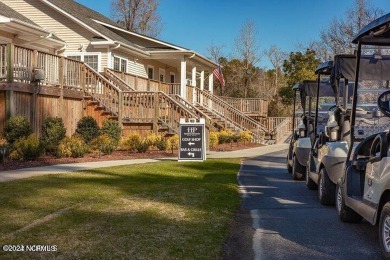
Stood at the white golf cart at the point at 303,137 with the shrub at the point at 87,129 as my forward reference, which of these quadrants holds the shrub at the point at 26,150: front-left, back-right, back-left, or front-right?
front-left

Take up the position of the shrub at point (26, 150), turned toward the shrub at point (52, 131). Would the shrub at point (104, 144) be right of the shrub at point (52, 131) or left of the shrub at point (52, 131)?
right

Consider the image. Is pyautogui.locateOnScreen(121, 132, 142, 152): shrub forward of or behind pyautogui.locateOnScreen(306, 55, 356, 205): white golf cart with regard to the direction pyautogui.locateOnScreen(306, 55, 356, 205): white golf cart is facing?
forward

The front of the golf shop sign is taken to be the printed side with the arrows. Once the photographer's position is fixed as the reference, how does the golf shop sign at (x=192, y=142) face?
facing the viewer

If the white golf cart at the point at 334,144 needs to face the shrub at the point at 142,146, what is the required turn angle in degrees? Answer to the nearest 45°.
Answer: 0° — it already faces it
